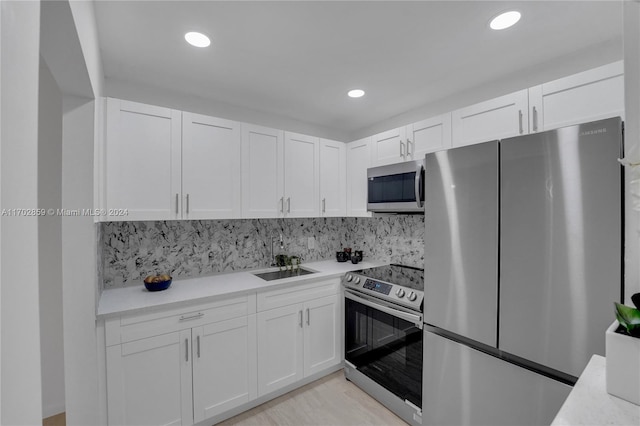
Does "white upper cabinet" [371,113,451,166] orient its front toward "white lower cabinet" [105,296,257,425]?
yes

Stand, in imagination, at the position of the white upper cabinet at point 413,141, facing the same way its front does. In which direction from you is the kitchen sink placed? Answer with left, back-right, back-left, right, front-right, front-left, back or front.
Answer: front-right

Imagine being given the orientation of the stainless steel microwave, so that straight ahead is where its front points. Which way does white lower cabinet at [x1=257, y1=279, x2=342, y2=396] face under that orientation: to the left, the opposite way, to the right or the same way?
to the left

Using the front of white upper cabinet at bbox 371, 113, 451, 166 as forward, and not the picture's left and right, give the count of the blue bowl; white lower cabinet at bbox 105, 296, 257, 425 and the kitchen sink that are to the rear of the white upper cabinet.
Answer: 0

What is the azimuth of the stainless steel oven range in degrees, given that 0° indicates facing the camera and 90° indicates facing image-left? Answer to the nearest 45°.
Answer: approximately 45°

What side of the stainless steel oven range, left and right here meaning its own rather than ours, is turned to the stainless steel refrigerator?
left

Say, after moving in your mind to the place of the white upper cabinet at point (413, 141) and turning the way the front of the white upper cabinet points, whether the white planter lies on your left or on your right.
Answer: on your left

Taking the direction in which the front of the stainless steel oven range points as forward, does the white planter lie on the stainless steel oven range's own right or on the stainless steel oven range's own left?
on the stainless steel oven range's own left

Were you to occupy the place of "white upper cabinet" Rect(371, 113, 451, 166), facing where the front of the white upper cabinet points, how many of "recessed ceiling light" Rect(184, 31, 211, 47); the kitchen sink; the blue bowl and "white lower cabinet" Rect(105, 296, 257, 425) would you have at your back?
0

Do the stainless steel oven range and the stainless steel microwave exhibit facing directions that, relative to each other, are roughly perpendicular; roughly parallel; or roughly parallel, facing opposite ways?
roughly parallel

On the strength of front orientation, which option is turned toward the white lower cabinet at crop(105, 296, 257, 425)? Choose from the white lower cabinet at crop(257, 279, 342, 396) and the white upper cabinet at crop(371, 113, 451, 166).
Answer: the white upper cabinet

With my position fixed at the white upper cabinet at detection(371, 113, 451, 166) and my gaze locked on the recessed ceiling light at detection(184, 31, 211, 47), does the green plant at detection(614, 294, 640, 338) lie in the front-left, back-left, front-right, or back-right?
front-left

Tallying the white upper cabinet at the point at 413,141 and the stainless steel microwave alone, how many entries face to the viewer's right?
0

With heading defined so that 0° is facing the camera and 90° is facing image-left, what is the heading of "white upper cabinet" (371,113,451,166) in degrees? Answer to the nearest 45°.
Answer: approximately 45°

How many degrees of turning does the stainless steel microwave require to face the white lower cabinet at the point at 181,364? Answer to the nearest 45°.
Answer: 0° — it already faces it
